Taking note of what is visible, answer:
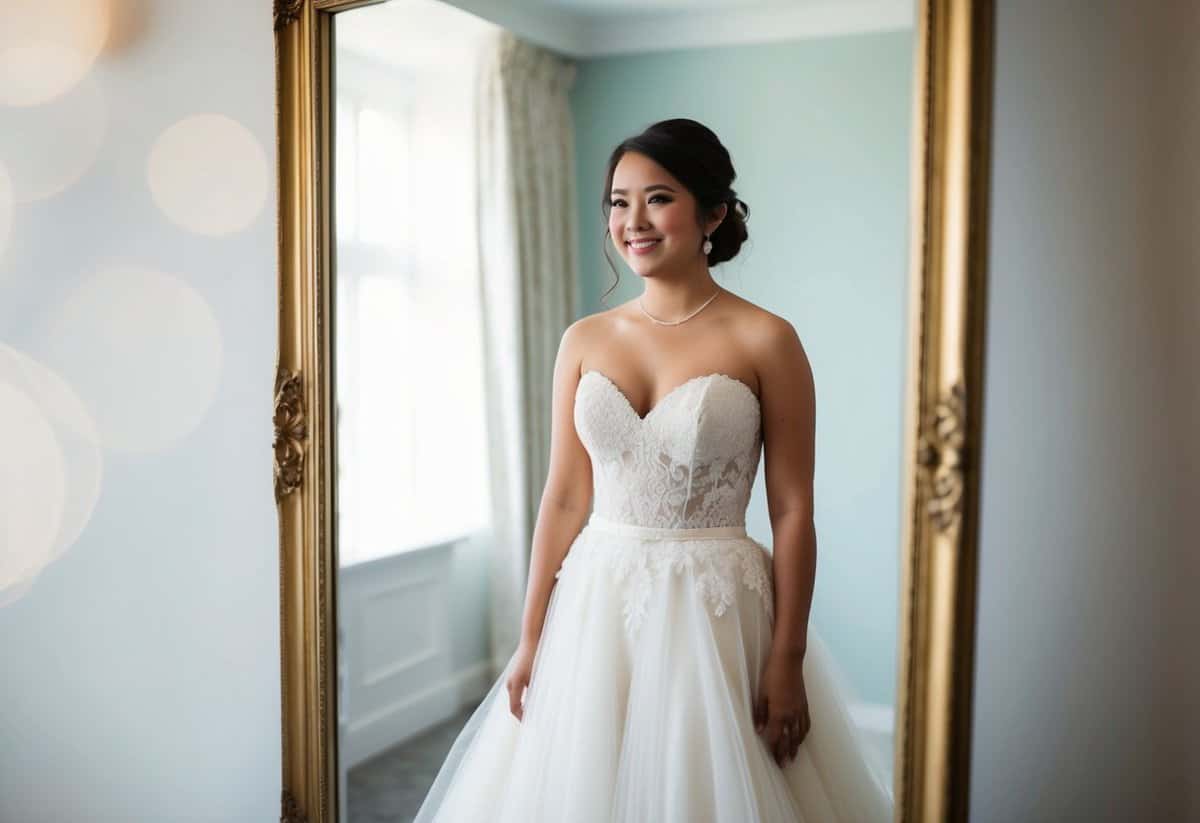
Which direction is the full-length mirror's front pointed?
toward the camera
